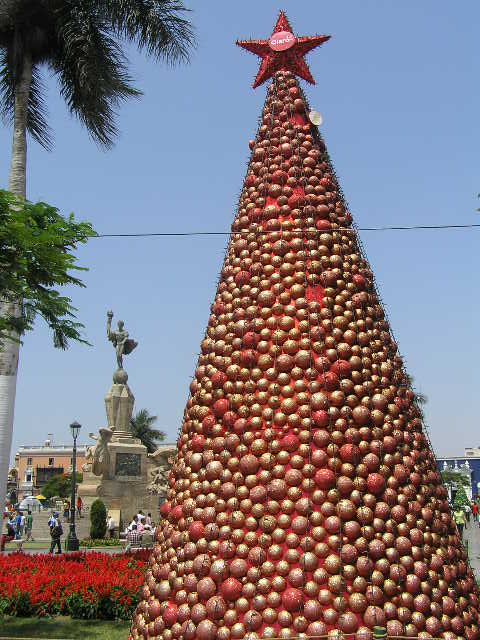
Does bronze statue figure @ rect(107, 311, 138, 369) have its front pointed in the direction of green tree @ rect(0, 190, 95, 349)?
yes

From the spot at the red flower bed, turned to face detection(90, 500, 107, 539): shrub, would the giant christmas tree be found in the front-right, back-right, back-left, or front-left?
back-right

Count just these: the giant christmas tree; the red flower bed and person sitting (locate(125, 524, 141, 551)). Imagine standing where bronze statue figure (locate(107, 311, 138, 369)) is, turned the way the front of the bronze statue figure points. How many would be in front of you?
3

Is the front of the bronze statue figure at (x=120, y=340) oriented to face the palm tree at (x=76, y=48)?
yes

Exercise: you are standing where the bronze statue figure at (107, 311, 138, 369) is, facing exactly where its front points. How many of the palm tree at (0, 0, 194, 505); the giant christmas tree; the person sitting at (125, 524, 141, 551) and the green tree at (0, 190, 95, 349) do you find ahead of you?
4

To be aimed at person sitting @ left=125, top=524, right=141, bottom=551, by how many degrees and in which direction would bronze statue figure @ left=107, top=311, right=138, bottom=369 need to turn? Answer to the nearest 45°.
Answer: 0° — it already faces them

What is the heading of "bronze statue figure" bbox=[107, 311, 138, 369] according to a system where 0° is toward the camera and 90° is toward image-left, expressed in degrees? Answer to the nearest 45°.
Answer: approximately 0°

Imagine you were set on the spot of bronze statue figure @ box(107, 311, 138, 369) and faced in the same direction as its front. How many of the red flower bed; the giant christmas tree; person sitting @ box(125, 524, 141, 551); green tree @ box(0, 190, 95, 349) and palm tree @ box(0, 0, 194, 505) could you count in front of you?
5
